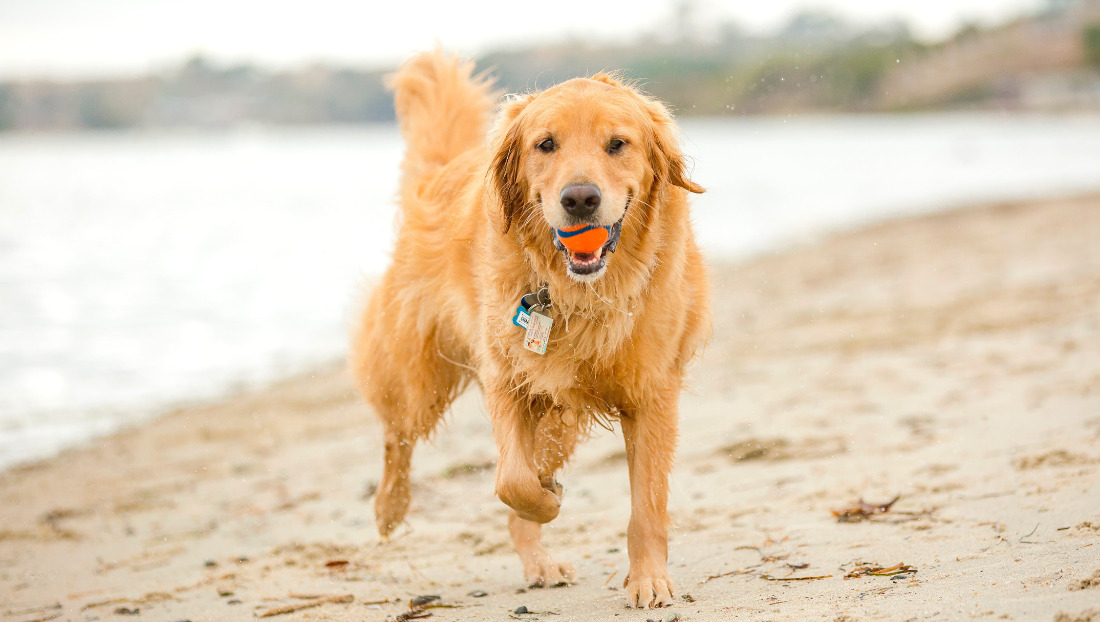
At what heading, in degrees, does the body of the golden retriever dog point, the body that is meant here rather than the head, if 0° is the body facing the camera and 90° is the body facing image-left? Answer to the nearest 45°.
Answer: approximately 315°
